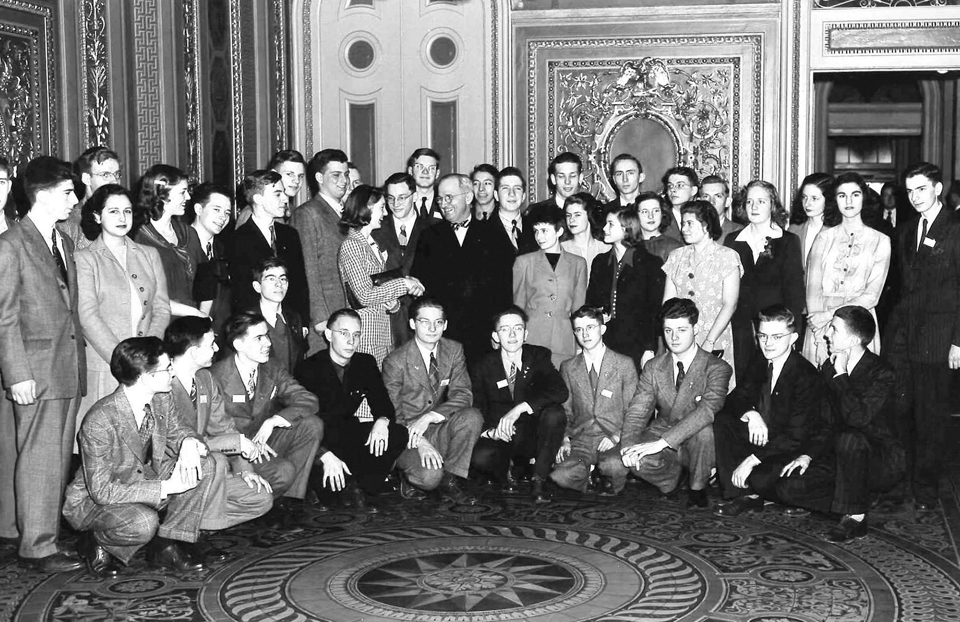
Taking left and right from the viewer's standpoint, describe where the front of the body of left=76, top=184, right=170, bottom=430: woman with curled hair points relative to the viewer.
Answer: facing the viewer and to the right of the viewer

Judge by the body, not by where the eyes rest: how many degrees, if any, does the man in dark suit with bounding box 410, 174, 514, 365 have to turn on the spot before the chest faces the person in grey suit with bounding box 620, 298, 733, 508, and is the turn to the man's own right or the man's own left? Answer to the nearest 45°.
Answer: approximately 45° to the man's own left

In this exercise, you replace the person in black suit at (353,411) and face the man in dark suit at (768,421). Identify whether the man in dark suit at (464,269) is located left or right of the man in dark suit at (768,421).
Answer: left

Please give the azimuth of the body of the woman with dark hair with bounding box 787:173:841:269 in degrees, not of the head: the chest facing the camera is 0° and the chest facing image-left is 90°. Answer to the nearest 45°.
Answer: approximately 45°

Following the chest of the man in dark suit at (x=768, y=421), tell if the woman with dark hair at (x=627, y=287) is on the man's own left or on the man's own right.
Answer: on the man's own right

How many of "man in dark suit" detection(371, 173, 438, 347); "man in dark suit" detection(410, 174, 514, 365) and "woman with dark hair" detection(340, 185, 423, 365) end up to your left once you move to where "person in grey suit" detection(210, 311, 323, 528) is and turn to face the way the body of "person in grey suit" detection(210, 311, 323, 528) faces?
3
